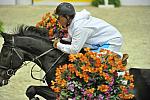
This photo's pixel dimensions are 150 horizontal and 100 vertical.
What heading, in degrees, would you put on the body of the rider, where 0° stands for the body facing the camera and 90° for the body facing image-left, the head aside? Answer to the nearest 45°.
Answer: approximately 90°

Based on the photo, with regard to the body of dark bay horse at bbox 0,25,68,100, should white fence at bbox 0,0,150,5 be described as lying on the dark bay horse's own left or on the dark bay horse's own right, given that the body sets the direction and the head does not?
on the dark bay horse's own right

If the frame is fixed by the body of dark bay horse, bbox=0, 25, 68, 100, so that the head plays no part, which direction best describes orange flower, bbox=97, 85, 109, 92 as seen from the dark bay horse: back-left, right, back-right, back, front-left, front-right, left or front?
back-left

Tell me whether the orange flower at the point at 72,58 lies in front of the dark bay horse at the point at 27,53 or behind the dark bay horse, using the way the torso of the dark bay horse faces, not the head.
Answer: behind

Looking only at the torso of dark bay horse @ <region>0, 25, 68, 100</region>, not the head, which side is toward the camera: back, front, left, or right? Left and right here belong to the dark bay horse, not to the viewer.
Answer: left

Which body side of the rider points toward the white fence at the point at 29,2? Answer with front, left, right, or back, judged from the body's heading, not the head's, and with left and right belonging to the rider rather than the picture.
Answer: right

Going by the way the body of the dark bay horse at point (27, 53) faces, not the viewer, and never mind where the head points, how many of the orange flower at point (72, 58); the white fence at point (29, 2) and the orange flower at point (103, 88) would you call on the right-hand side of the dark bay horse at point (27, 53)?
1
